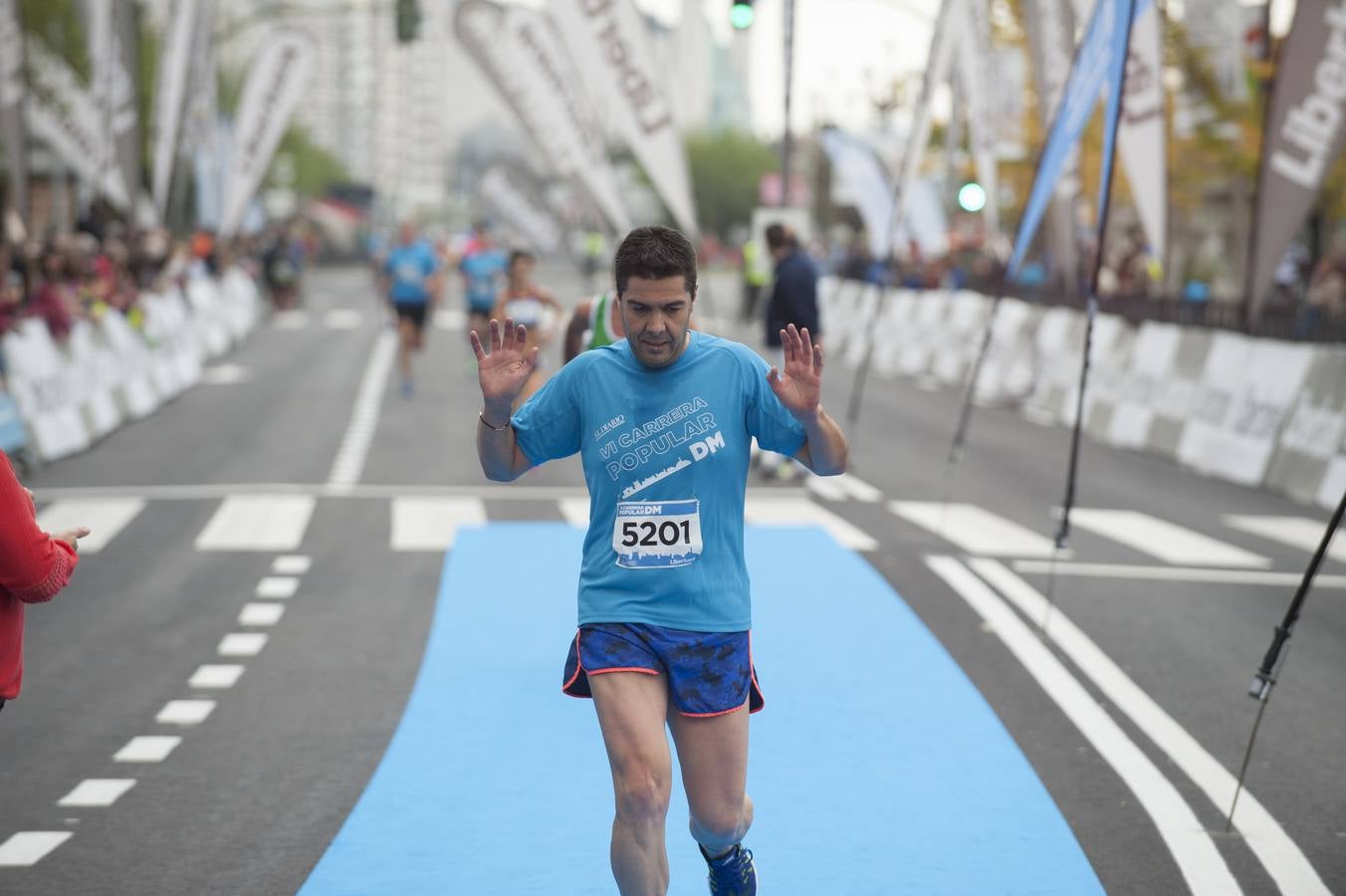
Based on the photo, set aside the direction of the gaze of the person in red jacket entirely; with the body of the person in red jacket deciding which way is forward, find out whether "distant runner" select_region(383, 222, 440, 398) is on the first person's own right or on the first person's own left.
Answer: on the first person's own left

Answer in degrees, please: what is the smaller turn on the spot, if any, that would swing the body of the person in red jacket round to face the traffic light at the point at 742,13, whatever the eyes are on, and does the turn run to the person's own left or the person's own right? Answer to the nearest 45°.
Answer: approximately 45° to the person's own left

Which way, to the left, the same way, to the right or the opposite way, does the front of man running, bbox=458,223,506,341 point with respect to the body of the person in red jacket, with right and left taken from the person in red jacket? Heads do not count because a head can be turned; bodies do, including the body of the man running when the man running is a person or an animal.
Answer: to the right

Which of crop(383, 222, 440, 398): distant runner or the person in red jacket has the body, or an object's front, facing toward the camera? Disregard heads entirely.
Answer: the distant runner

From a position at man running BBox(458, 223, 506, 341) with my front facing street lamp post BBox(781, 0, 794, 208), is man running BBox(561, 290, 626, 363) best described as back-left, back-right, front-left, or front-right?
back-right

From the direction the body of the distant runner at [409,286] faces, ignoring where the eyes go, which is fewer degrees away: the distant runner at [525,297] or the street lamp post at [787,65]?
the distant runner

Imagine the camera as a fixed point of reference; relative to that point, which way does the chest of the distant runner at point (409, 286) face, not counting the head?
toward the camera

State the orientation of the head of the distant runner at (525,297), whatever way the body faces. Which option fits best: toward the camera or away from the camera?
toward the camera

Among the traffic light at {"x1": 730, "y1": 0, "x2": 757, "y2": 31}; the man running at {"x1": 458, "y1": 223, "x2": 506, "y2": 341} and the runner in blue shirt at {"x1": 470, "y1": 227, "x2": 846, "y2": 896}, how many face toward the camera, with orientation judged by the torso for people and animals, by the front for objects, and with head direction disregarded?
3

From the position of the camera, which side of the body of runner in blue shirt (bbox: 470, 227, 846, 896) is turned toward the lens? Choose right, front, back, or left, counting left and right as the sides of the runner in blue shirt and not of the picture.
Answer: front

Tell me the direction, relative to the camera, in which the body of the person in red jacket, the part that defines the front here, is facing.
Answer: to the viewer's right

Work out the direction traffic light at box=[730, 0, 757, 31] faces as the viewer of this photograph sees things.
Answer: facing the viewer
